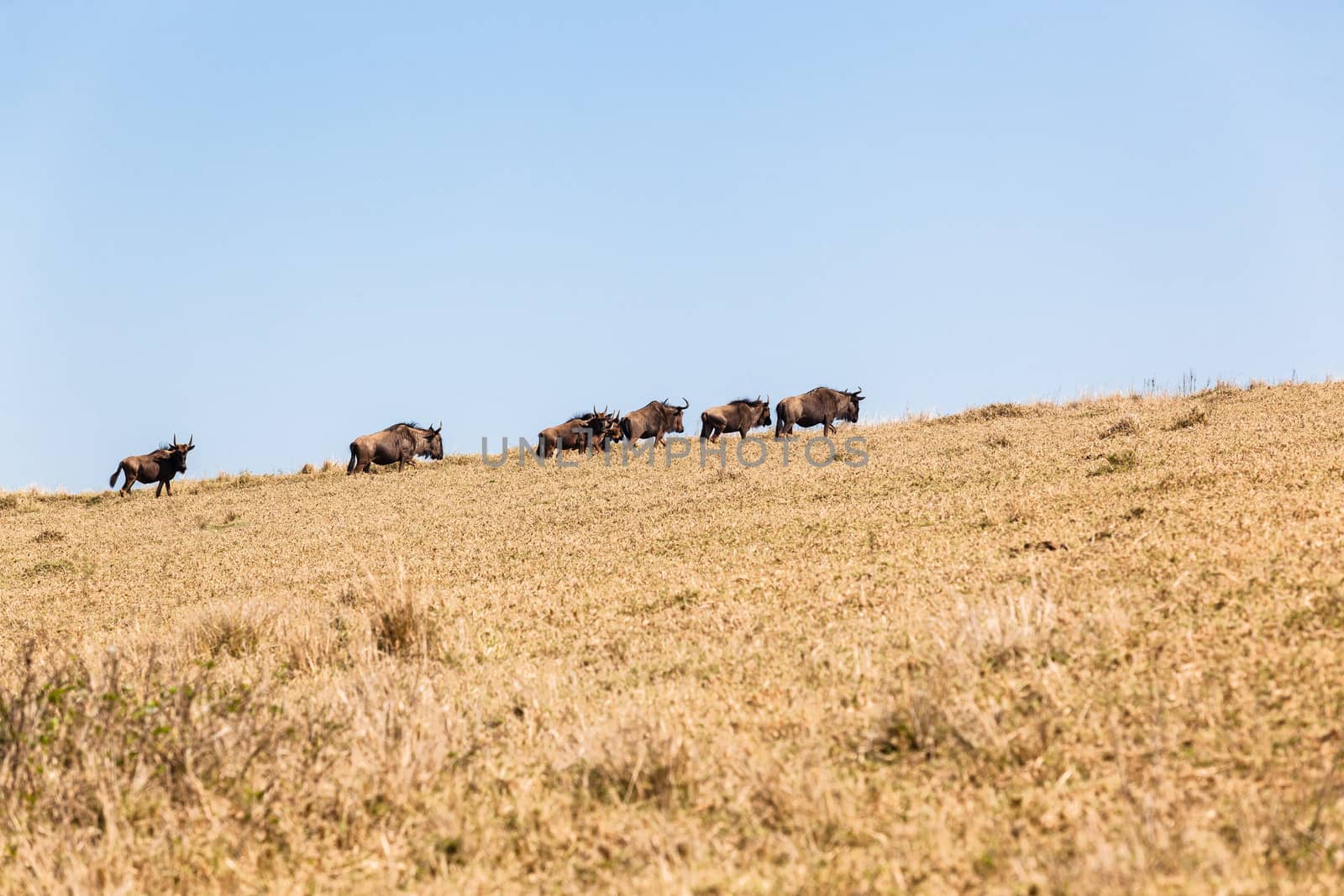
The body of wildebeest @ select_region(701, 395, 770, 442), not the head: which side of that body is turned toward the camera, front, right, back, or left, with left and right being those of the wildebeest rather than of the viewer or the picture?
right

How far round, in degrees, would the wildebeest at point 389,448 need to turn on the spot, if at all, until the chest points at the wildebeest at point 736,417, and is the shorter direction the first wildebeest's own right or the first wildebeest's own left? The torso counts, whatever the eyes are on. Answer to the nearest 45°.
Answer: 0° — it already faces it

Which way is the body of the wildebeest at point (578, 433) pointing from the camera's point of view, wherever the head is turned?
to the viewer's right

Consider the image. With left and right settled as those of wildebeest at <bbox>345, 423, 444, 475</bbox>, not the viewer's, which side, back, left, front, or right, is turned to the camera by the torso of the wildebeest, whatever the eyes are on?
right

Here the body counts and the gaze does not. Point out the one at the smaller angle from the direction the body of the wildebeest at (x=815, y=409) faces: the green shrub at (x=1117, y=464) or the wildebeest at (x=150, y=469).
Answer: the green shrub

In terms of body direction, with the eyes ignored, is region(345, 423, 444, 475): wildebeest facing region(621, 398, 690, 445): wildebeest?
yes

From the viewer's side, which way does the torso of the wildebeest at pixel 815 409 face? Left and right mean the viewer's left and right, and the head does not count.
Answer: facing to the right of the viewer

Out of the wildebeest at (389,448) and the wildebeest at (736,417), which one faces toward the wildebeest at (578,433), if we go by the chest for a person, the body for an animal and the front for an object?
the wildebeest at (389,448)

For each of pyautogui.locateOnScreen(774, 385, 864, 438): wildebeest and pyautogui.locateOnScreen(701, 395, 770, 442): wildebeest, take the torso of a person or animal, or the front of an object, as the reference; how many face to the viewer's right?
2

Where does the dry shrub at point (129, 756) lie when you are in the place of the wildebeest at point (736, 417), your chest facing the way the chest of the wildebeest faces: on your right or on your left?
on your right

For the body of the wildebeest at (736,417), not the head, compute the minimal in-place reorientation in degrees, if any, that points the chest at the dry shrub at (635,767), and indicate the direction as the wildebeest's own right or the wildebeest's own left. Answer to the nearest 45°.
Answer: approximately 90° to the wildebeest's own right
